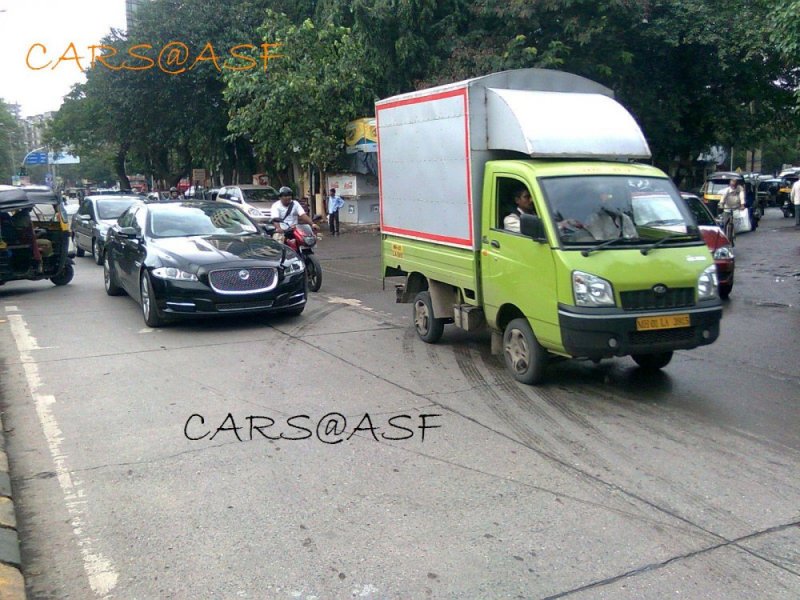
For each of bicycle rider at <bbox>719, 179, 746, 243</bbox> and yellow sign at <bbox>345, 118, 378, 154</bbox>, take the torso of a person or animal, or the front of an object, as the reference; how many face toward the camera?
2

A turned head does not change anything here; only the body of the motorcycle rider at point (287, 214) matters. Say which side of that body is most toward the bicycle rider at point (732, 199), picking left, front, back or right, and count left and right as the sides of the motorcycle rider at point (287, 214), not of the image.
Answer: left

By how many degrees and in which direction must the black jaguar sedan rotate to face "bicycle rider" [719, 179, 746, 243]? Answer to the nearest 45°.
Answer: approximately 90° to its left

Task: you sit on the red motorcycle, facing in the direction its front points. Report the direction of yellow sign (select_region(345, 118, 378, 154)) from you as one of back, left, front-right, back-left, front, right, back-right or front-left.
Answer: back-left

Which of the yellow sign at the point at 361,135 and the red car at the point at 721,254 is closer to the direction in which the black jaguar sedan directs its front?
the red car

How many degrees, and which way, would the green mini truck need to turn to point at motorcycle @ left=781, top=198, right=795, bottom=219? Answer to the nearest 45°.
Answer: approximately 135° to its left

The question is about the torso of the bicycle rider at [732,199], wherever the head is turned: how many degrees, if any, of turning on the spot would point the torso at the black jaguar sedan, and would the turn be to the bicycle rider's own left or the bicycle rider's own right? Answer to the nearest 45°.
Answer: approximately 45° to the bicycle rider's own right

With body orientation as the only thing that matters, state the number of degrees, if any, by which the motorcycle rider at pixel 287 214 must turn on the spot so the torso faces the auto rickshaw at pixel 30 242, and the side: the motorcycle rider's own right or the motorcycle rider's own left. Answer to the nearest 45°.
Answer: approximately 135° to the motorcycle rider's own right

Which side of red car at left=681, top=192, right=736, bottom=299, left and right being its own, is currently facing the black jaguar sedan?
right
